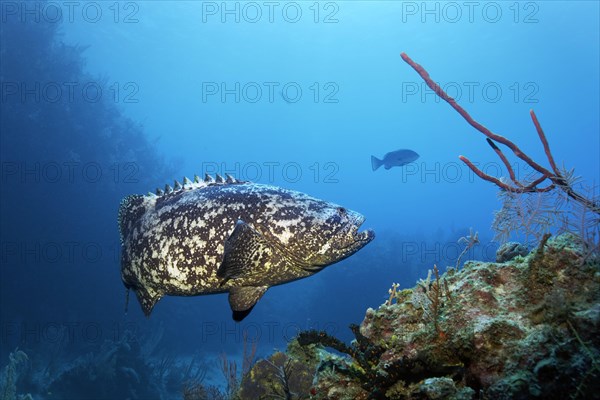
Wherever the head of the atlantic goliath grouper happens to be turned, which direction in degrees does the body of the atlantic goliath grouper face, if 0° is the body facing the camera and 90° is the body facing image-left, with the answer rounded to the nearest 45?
approximately 270°

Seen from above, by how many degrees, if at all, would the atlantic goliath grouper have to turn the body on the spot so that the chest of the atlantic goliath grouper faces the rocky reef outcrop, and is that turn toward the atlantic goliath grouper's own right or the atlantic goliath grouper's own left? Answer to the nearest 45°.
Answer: approximately 45° to the atlantic goliath grouper's own right
